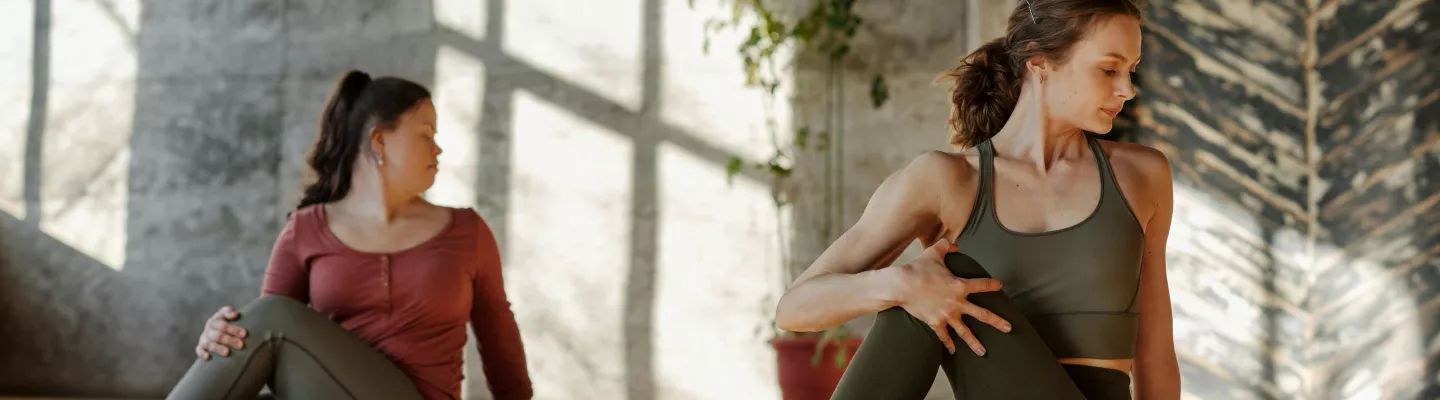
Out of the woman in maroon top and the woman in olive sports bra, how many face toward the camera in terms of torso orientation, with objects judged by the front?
2

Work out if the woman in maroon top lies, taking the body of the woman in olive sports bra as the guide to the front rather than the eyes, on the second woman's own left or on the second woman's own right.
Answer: on the second woman's own right

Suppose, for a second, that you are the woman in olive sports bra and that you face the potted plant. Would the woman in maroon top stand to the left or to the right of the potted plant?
left

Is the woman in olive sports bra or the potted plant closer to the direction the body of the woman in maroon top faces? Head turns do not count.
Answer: the woman in olive sports bra

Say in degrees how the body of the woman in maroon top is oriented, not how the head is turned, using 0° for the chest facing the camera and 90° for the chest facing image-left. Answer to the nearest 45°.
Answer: approximately 0°

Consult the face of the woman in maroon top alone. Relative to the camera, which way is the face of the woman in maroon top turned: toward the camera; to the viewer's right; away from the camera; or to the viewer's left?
to the viewer's right

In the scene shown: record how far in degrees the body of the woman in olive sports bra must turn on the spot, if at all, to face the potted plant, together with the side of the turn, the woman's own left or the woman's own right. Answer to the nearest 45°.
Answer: approximately 180°

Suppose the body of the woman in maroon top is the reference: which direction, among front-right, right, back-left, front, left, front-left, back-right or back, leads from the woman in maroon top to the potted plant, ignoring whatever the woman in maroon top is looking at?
back-left
